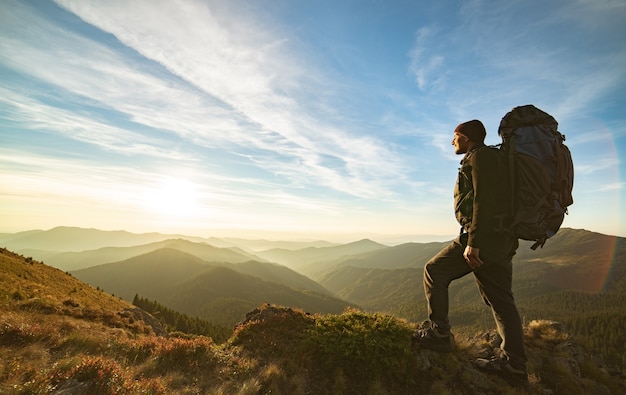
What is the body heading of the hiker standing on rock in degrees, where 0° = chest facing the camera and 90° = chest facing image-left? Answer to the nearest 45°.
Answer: approximately 90°
